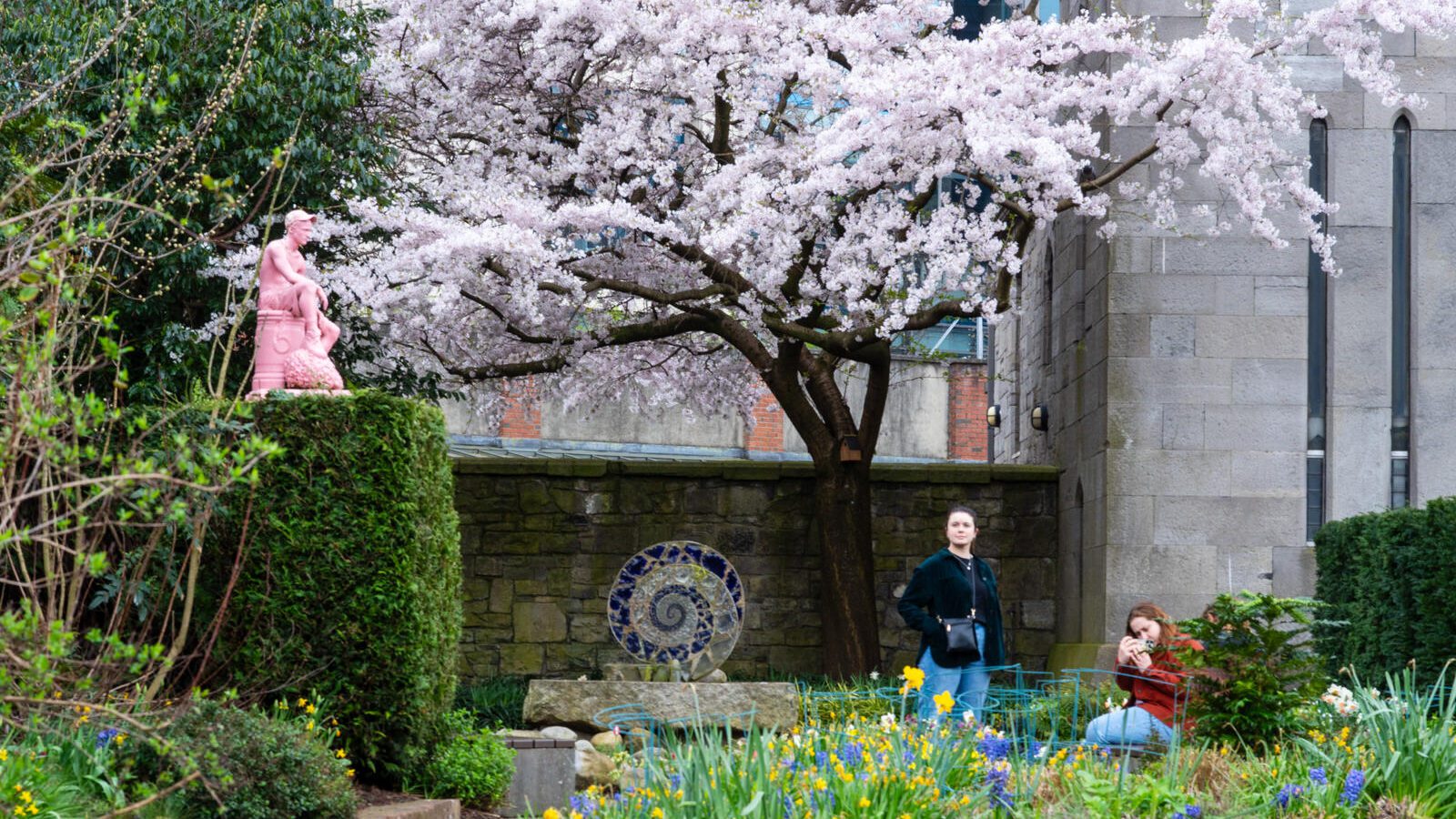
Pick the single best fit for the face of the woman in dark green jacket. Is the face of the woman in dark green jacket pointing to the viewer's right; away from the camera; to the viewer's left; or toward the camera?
toward the camera

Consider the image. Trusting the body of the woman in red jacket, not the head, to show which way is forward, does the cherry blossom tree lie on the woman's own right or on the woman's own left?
on the woman's own right

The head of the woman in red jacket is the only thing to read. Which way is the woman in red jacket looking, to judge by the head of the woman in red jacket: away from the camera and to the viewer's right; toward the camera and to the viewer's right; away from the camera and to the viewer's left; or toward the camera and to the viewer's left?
toward the camera and to the viewer's left

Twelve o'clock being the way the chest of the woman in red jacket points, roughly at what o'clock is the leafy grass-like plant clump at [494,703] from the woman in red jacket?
The leafy grass-like plant clump is roughly at 3 o'clock from the woman in red jacket.

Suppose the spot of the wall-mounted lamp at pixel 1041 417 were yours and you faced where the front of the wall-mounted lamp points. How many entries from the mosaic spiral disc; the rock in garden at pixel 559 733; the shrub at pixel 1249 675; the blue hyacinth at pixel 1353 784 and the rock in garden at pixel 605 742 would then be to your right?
0

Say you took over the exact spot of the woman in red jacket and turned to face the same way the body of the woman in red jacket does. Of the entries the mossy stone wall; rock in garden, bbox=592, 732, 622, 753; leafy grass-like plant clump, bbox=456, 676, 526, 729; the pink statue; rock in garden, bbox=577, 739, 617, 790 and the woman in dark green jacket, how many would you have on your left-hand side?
0

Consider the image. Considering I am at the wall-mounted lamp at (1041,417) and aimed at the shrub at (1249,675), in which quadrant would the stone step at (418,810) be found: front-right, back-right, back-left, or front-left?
front-right

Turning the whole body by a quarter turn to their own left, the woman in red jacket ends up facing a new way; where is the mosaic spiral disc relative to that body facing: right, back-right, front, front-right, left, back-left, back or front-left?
back

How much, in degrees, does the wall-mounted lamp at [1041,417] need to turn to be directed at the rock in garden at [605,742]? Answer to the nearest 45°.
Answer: approximately 90° to its left

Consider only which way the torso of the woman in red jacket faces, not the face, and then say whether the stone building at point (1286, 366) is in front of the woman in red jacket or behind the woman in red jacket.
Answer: behind

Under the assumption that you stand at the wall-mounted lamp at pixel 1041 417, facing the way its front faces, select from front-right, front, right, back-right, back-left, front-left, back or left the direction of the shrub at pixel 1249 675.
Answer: left

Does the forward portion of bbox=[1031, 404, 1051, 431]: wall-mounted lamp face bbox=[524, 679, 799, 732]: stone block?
no

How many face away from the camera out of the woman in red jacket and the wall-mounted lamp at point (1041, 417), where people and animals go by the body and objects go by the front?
0

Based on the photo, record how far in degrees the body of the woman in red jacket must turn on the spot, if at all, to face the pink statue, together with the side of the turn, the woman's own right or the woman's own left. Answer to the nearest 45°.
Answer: approximately 45° to the woman's own right

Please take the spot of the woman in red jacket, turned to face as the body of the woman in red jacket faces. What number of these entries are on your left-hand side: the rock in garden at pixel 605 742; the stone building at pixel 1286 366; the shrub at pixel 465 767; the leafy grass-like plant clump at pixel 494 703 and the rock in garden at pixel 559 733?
0

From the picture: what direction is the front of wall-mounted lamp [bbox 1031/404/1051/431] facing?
to the viewer's left

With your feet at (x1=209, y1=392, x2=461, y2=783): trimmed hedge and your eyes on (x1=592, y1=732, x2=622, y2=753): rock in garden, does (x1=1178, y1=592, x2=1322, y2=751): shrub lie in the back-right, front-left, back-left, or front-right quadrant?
front-right

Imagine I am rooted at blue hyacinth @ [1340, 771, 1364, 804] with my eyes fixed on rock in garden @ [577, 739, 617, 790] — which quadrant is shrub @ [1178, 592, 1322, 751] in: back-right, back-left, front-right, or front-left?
front-right

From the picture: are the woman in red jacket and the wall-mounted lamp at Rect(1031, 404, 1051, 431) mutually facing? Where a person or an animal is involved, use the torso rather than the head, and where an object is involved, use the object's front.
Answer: no

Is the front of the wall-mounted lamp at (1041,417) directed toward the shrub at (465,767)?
no

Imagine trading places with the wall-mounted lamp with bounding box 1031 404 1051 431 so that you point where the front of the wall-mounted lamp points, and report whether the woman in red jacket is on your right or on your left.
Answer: on your left

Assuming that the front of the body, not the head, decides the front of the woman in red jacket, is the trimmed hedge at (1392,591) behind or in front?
behind

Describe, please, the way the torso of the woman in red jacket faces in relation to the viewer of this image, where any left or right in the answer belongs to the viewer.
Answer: facing the viewer and to the left of the viewer
